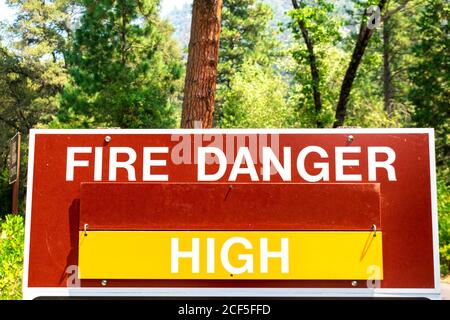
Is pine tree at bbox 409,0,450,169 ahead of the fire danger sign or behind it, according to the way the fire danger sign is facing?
behind

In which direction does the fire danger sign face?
toward the camera
